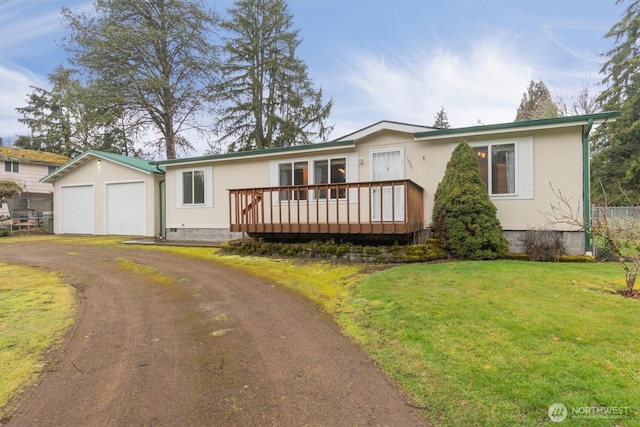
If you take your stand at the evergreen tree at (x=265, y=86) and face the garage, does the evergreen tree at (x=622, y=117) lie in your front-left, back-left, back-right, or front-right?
back-left

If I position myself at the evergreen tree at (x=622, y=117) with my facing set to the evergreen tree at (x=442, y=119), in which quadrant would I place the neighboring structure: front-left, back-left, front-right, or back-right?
front-left

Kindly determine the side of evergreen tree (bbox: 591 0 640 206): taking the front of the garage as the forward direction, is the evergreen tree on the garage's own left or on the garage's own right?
on the garage's own left

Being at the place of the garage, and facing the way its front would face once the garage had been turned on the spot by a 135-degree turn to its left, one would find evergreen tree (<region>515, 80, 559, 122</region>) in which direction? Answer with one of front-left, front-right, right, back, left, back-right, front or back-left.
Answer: front

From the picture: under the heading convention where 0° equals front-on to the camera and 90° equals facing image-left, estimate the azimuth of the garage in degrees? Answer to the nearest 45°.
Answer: approximately 45°

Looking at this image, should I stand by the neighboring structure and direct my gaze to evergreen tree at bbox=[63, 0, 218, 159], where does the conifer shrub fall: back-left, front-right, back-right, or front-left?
front-right

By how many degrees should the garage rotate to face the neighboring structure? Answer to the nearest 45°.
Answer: approximately 135° to its right

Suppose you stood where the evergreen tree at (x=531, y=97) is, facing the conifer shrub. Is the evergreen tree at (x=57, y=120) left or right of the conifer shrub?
right

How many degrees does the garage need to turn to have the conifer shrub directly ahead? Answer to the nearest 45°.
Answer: approximately 90° to its left

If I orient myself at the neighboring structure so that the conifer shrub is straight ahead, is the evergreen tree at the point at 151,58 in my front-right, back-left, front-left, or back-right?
front-left

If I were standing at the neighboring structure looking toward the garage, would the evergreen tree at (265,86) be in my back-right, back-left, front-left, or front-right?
front-left

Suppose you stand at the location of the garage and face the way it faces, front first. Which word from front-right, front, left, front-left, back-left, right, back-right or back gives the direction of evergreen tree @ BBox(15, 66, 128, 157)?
back-right

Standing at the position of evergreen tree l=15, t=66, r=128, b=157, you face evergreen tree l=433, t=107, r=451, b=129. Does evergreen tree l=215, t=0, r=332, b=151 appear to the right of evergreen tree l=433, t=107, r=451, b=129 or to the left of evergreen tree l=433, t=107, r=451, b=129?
right
